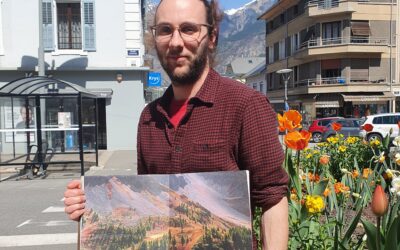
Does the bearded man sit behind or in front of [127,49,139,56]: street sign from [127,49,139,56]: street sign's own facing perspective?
in front

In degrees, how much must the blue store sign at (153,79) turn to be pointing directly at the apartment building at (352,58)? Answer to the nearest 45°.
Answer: approximately 135° to its left

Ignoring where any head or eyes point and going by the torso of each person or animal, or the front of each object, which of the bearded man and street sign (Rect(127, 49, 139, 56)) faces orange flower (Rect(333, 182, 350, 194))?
the street sign

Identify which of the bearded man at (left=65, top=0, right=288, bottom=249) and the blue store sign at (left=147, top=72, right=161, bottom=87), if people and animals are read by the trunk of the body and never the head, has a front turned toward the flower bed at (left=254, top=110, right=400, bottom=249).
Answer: the blue store sign

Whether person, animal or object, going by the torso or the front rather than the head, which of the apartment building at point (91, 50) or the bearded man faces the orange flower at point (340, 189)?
the apartment building

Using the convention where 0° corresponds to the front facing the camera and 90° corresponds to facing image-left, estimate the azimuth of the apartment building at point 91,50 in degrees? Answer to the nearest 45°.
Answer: approximately 0°

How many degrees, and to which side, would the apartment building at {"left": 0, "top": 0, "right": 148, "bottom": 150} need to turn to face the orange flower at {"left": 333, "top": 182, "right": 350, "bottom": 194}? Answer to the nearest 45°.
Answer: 0° — it already faces it

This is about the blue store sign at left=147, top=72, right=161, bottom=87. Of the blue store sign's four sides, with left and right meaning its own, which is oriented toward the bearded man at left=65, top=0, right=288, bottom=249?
front
